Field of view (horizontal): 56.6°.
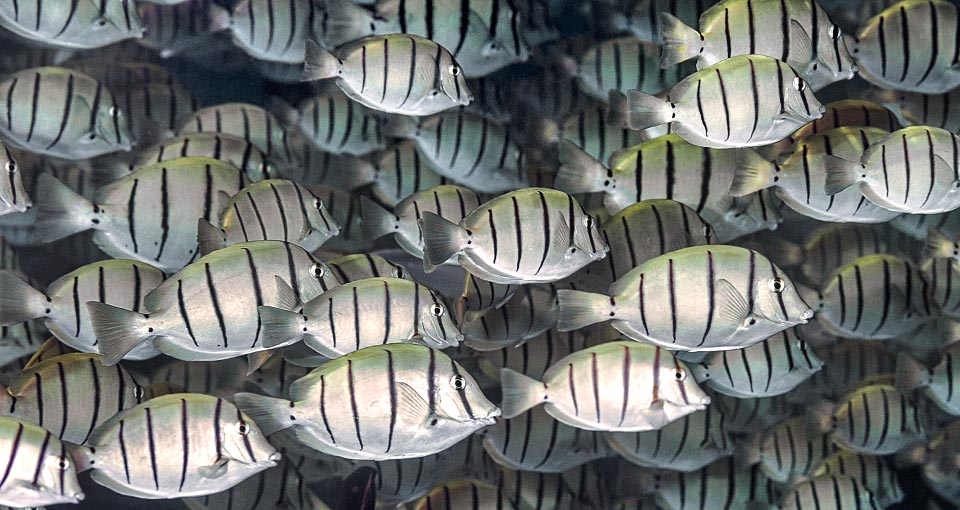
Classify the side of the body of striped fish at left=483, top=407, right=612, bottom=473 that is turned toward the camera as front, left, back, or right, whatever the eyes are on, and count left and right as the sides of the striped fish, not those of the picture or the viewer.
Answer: right

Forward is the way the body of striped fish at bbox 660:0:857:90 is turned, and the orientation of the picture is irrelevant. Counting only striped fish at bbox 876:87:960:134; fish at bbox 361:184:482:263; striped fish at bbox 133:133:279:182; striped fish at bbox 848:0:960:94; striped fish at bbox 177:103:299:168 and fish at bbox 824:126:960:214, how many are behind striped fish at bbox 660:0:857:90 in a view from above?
3

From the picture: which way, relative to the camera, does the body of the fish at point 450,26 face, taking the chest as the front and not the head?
to the viewer's right

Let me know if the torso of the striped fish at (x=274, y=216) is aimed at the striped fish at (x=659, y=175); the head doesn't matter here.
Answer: yes

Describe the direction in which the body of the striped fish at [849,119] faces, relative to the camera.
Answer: to the viewer's right

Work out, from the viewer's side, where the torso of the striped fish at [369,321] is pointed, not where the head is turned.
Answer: to the viewer's right

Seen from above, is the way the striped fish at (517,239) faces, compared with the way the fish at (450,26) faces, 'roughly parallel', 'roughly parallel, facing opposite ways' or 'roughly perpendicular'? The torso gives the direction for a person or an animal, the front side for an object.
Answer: roughly parallel

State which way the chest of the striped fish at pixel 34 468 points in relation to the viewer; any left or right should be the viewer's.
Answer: facing to the right of the viewer

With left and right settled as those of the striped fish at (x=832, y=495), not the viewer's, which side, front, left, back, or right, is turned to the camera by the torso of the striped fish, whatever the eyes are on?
right

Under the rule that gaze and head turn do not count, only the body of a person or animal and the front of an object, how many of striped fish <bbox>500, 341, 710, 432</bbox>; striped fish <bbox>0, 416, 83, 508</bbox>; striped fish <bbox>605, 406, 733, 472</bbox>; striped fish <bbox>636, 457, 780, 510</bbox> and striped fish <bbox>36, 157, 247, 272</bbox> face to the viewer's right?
5

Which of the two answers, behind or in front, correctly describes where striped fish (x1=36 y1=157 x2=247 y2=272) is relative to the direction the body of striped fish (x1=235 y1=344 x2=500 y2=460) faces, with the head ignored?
behind

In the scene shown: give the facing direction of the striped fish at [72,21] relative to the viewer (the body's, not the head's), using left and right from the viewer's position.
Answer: facing to the right of the viewer

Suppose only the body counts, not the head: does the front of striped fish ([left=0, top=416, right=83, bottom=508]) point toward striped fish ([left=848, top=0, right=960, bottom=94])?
yes

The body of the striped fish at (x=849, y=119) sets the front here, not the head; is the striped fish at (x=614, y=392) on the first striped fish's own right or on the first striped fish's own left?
on the first striped fish's own right

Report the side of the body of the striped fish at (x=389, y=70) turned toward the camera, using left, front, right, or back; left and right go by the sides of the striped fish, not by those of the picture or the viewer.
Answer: right

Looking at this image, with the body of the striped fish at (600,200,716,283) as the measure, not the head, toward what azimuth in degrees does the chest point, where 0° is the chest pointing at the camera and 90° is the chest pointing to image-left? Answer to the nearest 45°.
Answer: approximately 270°

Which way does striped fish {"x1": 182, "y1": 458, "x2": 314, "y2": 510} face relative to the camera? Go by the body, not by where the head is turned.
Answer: to the viewer's right

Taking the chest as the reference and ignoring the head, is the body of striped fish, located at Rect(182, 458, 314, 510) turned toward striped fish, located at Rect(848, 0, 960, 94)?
yes
